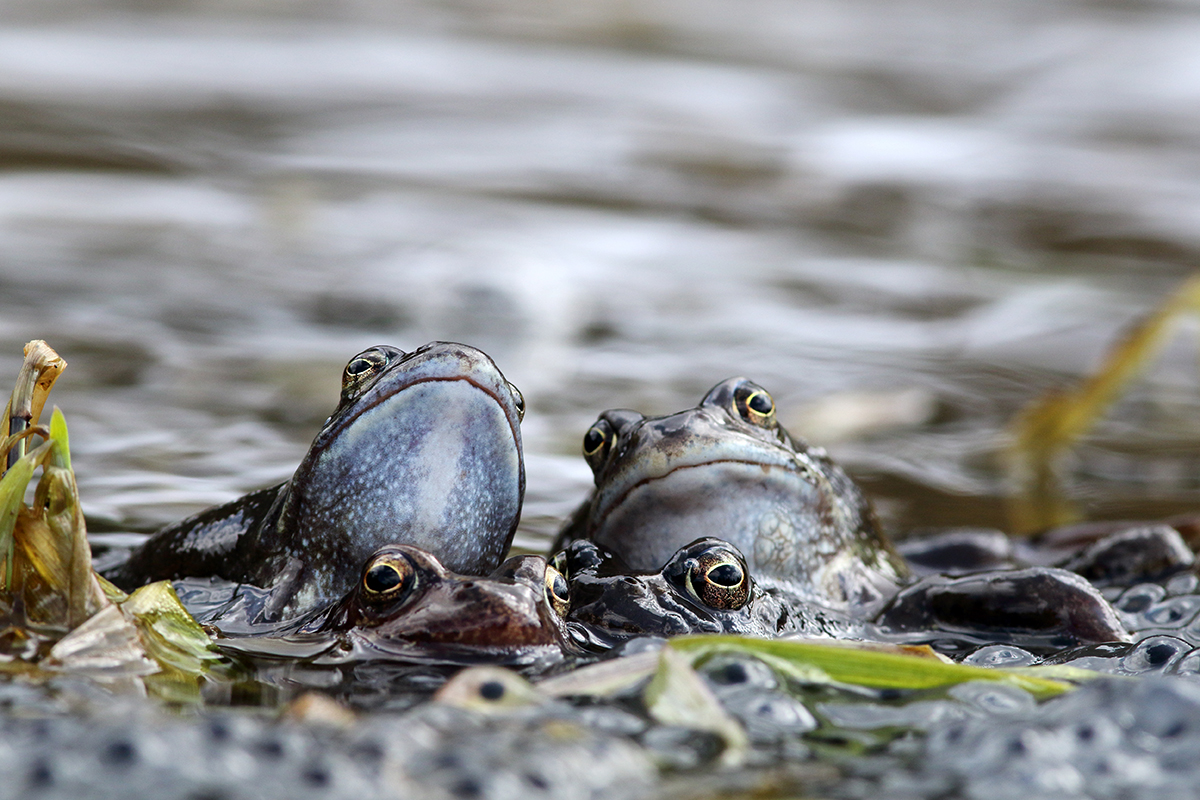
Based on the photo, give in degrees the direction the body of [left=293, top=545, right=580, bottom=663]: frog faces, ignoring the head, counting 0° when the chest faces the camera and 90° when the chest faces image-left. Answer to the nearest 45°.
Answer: approximately 315°

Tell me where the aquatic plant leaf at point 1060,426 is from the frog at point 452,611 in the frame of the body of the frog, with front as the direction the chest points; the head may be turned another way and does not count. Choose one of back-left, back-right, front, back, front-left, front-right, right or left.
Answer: left

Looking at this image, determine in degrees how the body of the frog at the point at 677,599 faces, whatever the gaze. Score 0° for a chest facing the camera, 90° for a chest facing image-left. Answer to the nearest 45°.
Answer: approximately 45°

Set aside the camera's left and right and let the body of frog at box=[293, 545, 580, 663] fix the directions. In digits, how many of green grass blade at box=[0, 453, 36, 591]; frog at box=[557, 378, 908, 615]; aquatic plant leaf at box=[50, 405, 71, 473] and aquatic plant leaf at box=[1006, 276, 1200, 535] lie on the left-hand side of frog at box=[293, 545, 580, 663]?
2

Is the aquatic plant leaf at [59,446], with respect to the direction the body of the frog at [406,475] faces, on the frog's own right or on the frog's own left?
on the frog's own right

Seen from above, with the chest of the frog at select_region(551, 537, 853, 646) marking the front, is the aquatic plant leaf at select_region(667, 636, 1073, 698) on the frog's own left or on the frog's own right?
on the frog's own left

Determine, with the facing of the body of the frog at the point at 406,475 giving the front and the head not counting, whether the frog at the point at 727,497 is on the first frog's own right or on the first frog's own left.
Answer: on the first frog's own left

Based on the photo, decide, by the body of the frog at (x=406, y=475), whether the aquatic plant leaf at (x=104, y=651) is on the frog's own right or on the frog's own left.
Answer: on the frog's own right

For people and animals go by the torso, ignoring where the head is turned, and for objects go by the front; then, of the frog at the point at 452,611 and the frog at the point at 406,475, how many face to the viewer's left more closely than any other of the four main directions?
0
